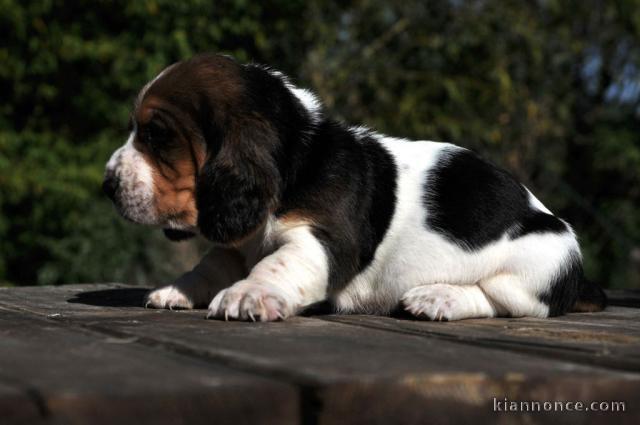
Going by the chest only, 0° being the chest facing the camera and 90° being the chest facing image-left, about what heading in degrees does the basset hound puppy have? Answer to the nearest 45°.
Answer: approximately 90°
